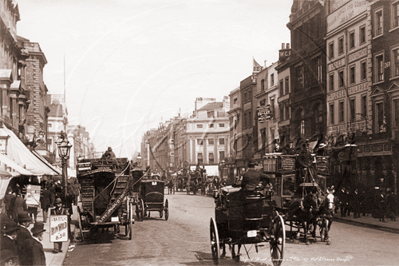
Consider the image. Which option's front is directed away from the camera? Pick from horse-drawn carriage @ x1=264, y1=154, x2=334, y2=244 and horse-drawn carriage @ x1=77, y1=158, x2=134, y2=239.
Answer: horse-drawn carriage @ x1=77, y1=158, x2=134, y2=239

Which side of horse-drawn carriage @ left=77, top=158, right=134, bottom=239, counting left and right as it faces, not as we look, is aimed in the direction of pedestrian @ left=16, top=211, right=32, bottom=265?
back

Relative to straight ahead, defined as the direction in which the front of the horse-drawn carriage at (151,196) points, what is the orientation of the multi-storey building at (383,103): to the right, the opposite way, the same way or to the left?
to the left

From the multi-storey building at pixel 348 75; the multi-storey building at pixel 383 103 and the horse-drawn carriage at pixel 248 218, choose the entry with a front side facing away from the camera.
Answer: the horse-drawn carriage

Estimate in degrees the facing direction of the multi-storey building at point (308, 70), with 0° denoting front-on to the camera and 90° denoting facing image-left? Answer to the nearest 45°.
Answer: approximately 45°

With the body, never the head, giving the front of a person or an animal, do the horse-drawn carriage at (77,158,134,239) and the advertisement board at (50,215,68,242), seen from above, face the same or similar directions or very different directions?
very different directions

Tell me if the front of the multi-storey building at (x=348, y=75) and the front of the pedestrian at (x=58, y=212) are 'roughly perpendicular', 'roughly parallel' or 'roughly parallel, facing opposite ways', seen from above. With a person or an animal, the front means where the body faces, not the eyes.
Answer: roughly perpendicular

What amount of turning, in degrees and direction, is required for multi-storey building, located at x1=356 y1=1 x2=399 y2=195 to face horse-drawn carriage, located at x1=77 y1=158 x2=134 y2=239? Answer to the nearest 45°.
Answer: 0° — it already faces it

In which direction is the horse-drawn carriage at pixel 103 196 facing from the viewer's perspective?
away from the camera

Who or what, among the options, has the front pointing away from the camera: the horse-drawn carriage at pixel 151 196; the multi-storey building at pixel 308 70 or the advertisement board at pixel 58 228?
the horse-drawn carriage

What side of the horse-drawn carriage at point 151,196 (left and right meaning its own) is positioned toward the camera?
back

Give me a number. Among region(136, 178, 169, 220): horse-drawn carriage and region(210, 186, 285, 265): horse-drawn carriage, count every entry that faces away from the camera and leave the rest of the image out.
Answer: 2

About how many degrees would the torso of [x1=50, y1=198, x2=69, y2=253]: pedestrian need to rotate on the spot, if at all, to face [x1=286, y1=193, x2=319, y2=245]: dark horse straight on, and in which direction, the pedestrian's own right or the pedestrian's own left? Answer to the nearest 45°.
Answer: approximately 90° to the pedestrian's own left
